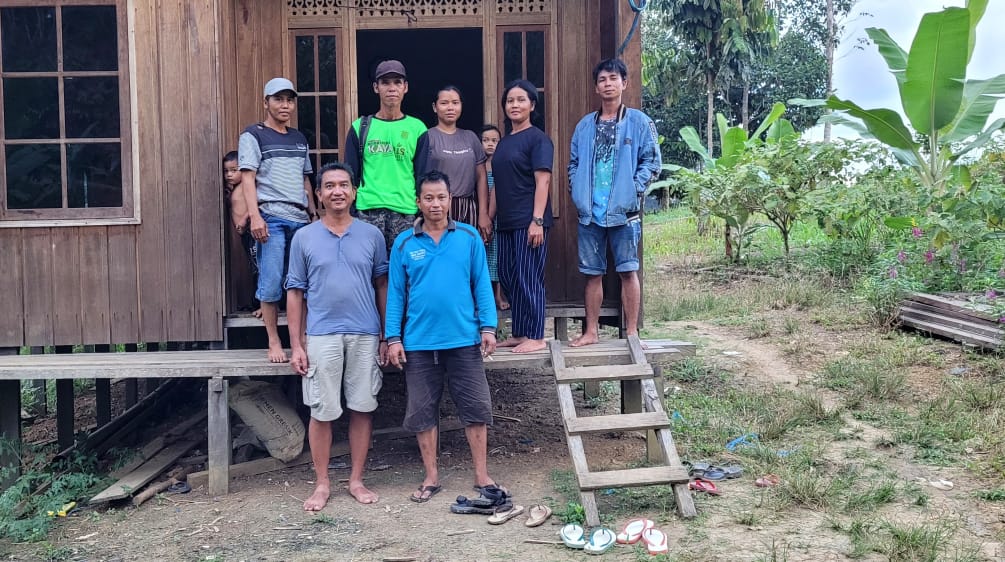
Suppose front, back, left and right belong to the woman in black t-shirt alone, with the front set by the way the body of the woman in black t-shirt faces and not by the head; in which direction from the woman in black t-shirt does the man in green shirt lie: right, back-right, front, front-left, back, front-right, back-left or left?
front-right

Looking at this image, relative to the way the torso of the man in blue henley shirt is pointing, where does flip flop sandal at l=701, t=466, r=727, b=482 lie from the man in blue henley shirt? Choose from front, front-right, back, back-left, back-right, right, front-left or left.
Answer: left

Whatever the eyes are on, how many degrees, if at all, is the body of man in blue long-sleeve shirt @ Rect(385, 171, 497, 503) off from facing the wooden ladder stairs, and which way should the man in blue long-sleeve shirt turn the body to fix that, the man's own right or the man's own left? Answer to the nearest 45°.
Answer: approximately 90° to the man's own left

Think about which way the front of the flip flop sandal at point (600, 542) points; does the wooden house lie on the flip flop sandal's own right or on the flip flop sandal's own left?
on the flip flop sandal's own left

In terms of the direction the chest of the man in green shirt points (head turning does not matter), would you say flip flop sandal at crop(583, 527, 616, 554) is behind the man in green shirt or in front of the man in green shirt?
in front

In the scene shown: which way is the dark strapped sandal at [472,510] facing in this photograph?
to the viewer's left

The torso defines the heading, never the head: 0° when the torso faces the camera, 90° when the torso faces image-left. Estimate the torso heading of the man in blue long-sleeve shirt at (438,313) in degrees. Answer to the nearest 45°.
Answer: approximately 0°

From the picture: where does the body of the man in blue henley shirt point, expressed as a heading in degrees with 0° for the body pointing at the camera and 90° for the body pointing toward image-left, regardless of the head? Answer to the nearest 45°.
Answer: approximately 0°

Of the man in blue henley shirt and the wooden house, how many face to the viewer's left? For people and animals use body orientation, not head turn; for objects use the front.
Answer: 0

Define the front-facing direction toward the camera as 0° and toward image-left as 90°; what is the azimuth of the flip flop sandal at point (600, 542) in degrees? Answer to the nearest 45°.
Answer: approximately 225°
